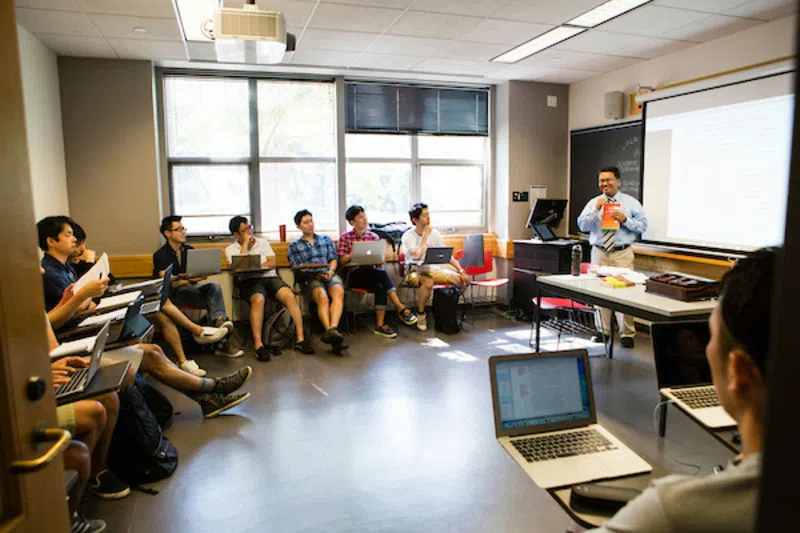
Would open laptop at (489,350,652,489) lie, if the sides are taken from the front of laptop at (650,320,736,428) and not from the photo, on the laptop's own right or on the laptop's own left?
on the laptop's own right

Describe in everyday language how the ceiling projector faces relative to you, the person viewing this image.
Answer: facing to the right of the viewer

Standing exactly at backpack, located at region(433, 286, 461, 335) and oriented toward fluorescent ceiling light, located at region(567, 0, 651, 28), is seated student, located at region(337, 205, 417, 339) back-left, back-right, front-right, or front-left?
back-right

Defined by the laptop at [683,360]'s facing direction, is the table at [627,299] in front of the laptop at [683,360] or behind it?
behind

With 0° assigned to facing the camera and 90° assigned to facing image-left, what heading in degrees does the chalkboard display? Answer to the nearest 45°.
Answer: approximately 45°

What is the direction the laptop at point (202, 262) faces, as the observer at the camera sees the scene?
facing away from the viewer and to the left of the viewer

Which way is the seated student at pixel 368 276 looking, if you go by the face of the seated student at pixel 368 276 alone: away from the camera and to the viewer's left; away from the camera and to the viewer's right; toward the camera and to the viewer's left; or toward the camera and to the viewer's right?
toward the camera and to the viewer's right

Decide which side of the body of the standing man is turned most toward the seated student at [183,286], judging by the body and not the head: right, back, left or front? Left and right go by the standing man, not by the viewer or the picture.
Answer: right

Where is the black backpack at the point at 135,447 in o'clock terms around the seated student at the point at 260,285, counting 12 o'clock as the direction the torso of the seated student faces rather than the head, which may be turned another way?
The black backpack is roughly at 2 o'clock from the seated student.

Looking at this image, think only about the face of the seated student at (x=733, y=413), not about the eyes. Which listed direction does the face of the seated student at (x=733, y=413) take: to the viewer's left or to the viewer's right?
to the viewer's left

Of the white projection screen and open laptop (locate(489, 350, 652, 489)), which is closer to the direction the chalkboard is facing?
the open laptop

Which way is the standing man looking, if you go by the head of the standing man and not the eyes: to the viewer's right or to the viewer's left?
to the viewer's left

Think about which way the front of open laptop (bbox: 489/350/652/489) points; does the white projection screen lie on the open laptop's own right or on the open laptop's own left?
on the open laptop's own left
